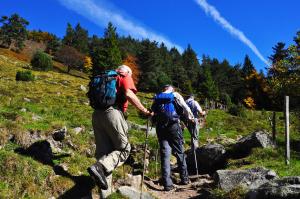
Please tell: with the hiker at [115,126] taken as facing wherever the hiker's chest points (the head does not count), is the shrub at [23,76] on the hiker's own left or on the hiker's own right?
on the hiker's own left

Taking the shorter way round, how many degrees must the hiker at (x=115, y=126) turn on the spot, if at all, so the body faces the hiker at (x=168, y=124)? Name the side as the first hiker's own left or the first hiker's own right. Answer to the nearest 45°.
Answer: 0° — they already face them

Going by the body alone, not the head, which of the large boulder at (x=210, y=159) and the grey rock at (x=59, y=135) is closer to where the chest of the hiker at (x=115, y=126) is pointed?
the large boulder

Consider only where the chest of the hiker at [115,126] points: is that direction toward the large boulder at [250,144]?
yes

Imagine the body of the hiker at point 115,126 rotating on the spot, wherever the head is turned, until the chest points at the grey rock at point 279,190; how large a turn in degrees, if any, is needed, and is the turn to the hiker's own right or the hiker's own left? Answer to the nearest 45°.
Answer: approximately 45° to the hiker's own right

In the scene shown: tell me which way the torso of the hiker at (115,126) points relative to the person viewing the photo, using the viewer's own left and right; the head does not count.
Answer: facing away from the viewer and to the right of the viewer
